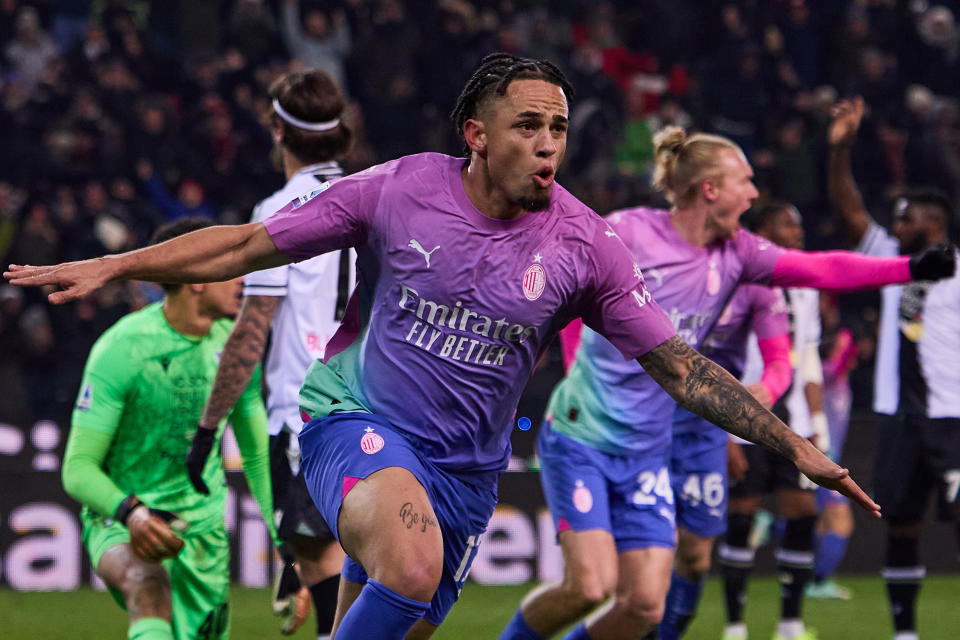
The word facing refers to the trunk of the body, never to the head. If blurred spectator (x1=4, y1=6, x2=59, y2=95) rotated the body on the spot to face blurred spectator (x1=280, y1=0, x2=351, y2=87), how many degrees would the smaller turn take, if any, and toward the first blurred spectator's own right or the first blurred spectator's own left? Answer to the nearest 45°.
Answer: approximately 90° to the first blurred spectator's own left

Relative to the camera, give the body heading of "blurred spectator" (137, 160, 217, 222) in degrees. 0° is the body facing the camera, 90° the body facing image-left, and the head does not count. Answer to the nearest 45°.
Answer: approximately 0°

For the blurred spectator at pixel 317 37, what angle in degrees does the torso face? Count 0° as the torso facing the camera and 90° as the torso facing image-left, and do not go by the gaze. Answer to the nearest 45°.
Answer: approximately 0°

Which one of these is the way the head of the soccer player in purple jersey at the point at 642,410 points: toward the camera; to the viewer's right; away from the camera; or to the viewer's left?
to the viewer's right

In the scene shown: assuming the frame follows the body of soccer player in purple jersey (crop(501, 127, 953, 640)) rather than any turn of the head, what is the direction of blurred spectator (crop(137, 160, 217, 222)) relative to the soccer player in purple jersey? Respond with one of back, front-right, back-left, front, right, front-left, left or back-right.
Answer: back
